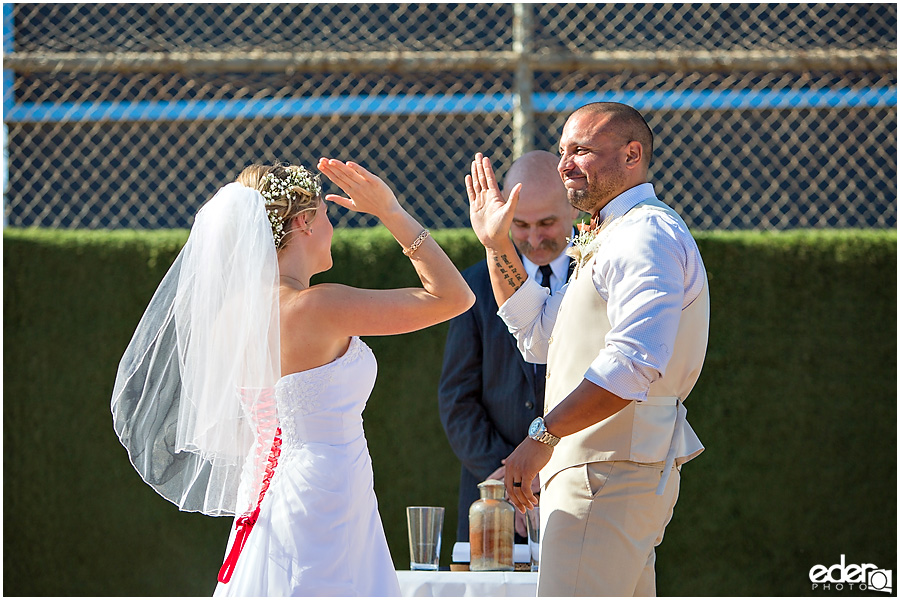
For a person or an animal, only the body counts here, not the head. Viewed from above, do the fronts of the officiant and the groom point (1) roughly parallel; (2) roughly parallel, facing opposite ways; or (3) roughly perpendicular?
roughly perpendicular

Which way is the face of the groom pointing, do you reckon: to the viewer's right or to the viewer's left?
to the viewer's left

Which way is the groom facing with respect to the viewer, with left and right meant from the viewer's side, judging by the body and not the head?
facing to the left of the viewer

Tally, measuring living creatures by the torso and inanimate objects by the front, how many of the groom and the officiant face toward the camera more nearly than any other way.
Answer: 1

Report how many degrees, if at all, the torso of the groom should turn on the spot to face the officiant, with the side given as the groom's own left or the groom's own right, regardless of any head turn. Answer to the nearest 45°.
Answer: approximately 90° to the groom's own right

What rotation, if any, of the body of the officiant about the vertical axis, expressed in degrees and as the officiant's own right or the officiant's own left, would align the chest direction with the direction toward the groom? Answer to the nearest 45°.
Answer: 0° — they already face them

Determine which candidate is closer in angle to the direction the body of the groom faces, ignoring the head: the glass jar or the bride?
the bride
